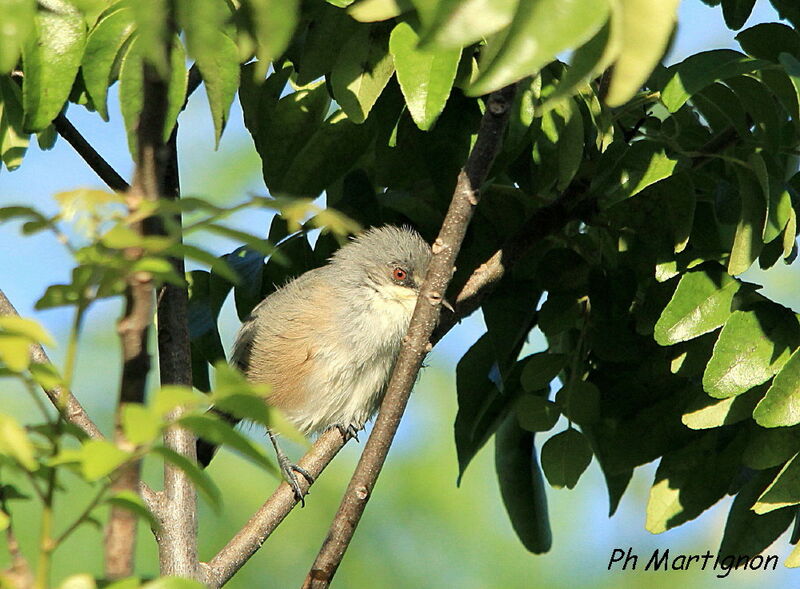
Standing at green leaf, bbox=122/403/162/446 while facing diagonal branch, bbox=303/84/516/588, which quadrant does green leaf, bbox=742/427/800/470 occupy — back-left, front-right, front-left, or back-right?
front-right

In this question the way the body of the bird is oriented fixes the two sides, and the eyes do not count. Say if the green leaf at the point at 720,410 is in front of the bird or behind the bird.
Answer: in front

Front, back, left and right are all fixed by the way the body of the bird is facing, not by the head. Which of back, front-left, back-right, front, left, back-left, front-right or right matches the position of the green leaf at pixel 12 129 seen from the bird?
right

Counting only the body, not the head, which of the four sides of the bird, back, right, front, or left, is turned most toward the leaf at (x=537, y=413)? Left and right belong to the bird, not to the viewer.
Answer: front

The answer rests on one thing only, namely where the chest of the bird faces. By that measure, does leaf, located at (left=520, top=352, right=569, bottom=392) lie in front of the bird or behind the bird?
in front

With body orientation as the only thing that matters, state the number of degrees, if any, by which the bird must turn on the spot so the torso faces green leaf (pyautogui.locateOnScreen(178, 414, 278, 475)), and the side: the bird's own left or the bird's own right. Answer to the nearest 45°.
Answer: approximately 45° to the bird's own right

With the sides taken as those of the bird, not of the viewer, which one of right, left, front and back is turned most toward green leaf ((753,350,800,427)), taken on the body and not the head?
front

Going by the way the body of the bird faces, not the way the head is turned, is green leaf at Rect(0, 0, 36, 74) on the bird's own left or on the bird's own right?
on the bird's own right

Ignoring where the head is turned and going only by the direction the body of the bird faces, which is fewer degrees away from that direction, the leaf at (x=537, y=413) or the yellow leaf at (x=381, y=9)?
the leaf

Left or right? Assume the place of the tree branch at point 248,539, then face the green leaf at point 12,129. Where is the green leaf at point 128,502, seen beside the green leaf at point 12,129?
left

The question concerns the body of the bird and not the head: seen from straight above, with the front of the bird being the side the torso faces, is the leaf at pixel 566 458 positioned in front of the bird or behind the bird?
in front

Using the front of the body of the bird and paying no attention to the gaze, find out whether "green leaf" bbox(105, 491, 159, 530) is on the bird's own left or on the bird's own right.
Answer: on the bird's own right
